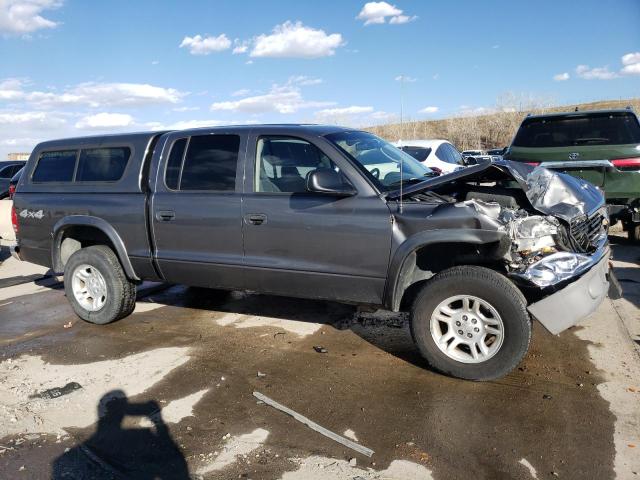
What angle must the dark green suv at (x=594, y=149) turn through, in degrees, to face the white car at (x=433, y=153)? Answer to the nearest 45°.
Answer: approximately 45° to its left

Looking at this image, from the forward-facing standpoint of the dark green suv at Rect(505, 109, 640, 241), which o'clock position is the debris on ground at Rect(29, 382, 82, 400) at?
The debris on ground is roughly at 7 o'clock from the dark green suv.

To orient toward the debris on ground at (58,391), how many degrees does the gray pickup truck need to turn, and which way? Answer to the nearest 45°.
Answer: approximately 135° to its right

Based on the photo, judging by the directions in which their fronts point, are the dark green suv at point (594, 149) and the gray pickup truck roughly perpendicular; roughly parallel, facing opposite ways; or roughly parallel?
roughly perpendicular

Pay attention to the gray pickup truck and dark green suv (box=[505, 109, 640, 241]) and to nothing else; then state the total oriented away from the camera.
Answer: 1

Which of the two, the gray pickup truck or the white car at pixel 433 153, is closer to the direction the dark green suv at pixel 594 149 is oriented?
the white car

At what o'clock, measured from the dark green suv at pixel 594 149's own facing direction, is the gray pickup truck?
The gray pickup truck is roughly at 7 o'clock from the dark green suv.

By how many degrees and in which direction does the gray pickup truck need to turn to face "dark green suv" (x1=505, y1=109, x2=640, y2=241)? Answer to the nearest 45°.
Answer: approximately 90° to its left

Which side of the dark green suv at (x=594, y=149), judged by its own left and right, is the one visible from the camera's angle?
back

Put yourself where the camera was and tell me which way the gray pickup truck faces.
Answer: facing the viewer and to the right of the viewer

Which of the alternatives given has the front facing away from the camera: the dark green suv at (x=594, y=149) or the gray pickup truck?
the dark green suv

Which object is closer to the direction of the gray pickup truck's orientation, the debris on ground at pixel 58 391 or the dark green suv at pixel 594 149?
the dark green suv

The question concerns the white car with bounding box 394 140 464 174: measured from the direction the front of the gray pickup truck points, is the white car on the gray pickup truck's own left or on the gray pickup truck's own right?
on the gray pickup truck's own left
